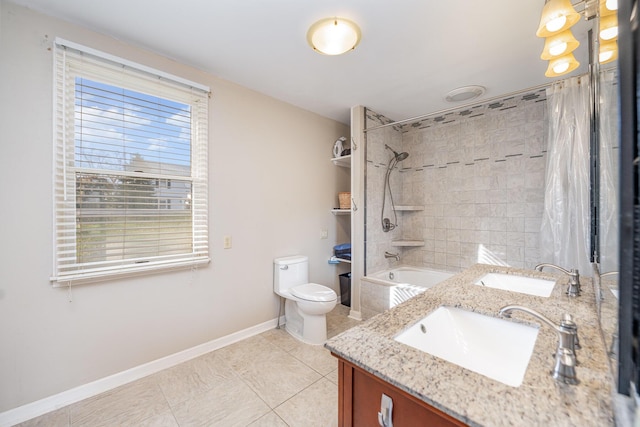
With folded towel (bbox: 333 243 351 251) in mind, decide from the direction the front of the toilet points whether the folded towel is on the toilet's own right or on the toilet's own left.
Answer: on the toilet's own left

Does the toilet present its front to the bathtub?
no

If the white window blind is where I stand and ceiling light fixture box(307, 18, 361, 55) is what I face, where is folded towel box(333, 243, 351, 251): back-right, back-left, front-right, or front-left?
front-left

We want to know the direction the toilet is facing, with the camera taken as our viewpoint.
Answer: facing the viewer and to the right of the viewer

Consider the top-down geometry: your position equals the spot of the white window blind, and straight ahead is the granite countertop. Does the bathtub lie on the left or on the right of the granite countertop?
left

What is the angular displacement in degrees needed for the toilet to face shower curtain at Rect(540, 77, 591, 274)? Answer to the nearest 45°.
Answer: approximately 45° to its left

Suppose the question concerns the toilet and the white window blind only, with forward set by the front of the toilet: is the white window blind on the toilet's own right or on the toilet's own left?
on the toilet's own right

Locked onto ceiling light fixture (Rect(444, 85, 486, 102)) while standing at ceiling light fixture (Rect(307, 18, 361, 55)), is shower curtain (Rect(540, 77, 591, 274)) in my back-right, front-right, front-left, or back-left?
front-right
